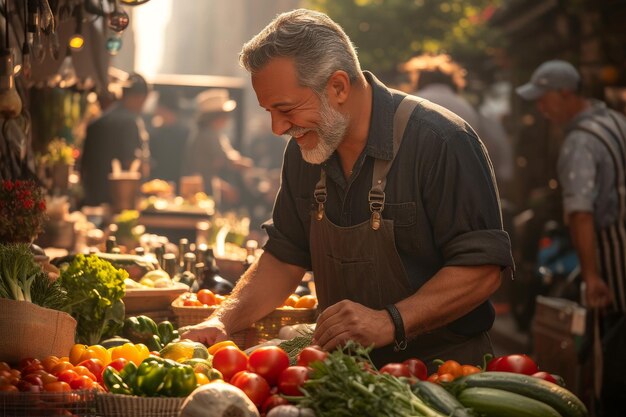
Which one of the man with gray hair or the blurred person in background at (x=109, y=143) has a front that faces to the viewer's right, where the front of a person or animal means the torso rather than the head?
the blurred person in background

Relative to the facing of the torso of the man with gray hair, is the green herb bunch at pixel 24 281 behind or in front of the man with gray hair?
in front

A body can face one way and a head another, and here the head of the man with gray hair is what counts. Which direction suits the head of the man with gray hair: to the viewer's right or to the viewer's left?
to the viewer's left

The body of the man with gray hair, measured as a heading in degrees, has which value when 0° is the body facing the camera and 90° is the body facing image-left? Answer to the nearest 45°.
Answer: approximately 45°

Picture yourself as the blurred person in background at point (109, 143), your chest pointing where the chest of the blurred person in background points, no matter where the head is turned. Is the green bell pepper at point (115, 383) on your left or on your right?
on your right

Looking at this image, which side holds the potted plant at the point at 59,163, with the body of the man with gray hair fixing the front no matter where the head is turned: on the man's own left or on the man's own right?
on the man's own right
